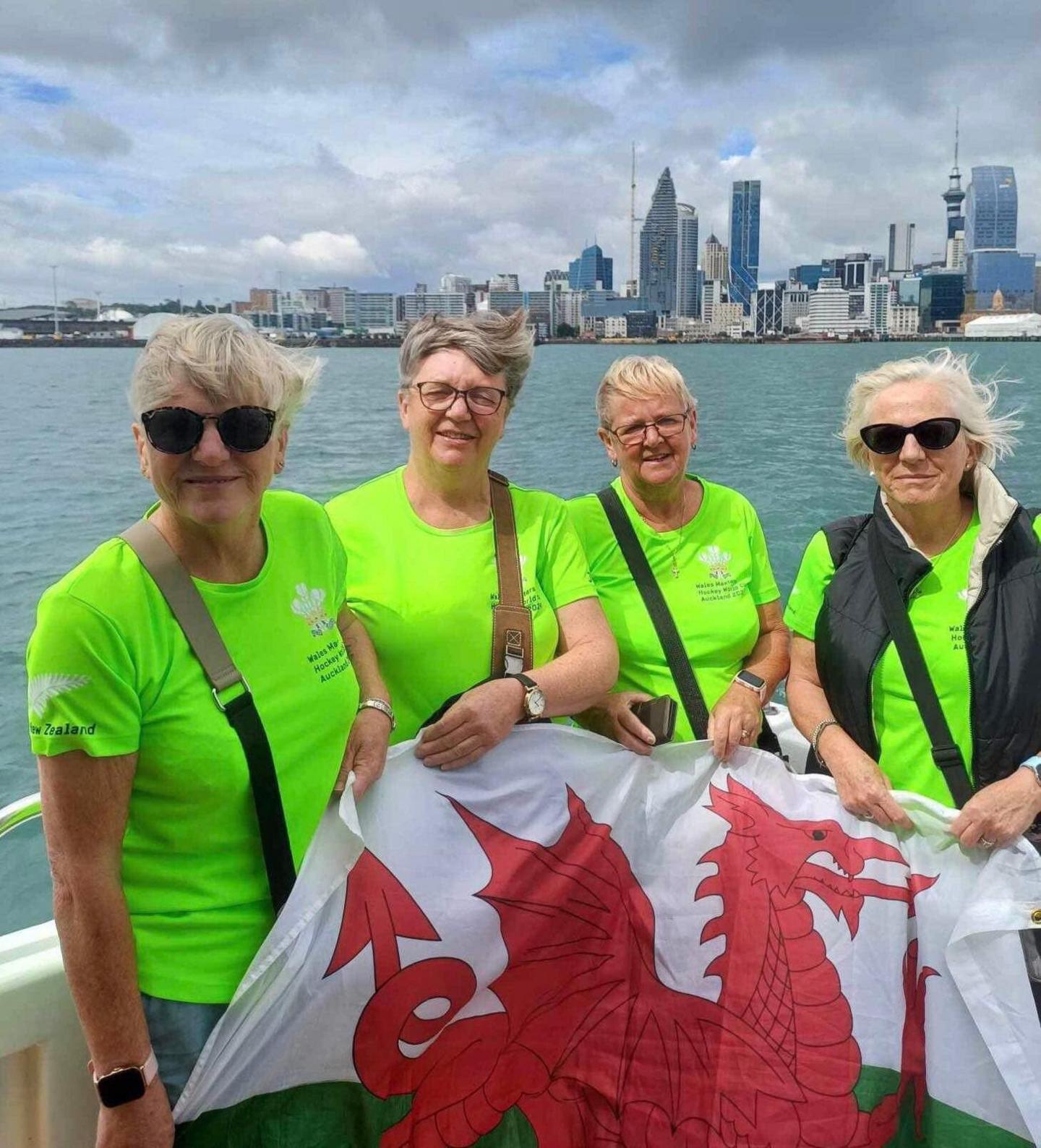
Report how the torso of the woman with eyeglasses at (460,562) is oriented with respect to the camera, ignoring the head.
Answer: toward the camera

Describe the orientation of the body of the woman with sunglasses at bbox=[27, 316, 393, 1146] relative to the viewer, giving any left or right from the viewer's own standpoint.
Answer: facing the viewer and to the right of the viewer

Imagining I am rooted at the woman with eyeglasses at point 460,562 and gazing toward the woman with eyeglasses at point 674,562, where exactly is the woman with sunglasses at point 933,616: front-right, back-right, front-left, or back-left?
front-right

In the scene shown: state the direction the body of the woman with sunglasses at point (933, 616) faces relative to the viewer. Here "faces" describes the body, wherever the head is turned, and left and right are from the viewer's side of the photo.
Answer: facing the viewer

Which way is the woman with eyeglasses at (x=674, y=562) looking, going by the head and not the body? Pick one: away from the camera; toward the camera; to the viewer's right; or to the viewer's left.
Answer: toward the camera

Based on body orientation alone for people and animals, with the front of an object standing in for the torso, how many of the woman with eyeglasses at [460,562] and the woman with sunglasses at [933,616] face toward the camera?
2

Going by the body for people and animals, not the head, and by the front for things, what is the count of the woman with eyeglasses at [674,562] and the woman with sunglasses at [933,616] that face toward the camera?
2

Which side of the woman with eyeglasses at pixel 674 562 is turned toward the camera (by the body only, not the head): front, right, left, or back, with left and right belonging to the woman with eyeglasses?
front

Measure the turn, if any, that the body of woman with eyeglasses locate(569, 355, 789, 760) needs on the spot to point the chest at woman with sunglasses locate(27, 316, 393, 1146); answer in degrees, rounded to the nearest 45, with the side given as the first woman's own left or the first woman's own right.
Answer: approximately 45° to the first woman's own right

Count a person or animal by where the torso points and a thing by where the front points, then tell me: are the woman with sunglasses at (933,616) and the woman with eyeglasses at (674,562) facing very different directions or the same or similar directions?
same or similar directions

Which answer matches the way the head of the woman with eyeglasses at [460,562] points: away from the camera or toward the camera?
toward the camera

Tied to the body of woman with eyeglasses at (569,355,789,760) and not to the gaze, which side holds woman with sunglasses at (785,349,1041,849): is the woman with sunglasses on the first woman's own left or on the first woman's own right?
on the first woman's own left

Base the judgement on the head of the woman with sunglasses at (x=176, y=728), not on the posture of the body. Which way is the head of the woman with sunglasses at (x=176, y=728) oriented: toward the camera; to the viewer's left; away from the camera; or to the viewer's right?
toward the camera

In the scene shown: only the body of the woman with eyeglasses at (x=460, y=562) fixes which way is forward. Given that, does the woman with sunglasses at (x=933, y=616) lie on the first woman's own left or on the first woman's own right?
on the first woman's own left

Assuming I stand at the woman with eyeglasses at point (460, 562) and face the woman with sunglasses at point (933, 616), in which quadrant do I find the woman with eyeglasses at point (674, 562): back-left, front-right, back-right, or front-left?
front-left

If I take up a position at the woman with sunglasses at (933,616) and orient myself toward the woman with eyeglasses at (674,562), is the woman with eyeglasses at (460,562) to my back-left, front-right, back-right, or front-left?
front-left
